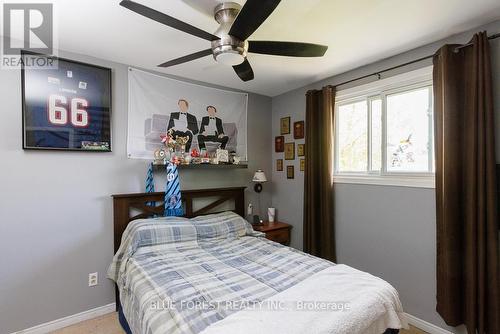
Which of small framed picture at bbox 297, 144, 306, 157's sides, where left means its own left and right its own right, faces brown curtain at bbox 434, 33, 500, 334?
left

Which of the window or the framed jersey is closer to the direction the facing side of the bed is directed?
the window

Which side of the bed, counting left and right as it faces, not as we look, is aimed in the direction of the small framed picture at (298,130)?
left

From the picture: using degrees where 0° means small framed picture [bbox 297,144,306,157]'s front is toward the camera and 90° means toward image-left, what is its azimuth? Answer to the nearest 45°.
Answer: approximately 45°

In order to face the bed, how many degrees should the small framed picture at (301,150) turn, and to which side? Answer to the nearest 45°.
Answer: approximately 45° to its left

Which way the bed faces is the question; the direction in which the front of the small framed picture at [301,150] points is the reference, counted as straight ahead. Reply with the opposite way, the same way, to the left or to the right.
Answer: to the left

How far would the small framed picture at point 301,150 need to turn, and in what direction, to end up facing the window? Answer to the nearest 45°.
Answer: approximately 90° to its left
